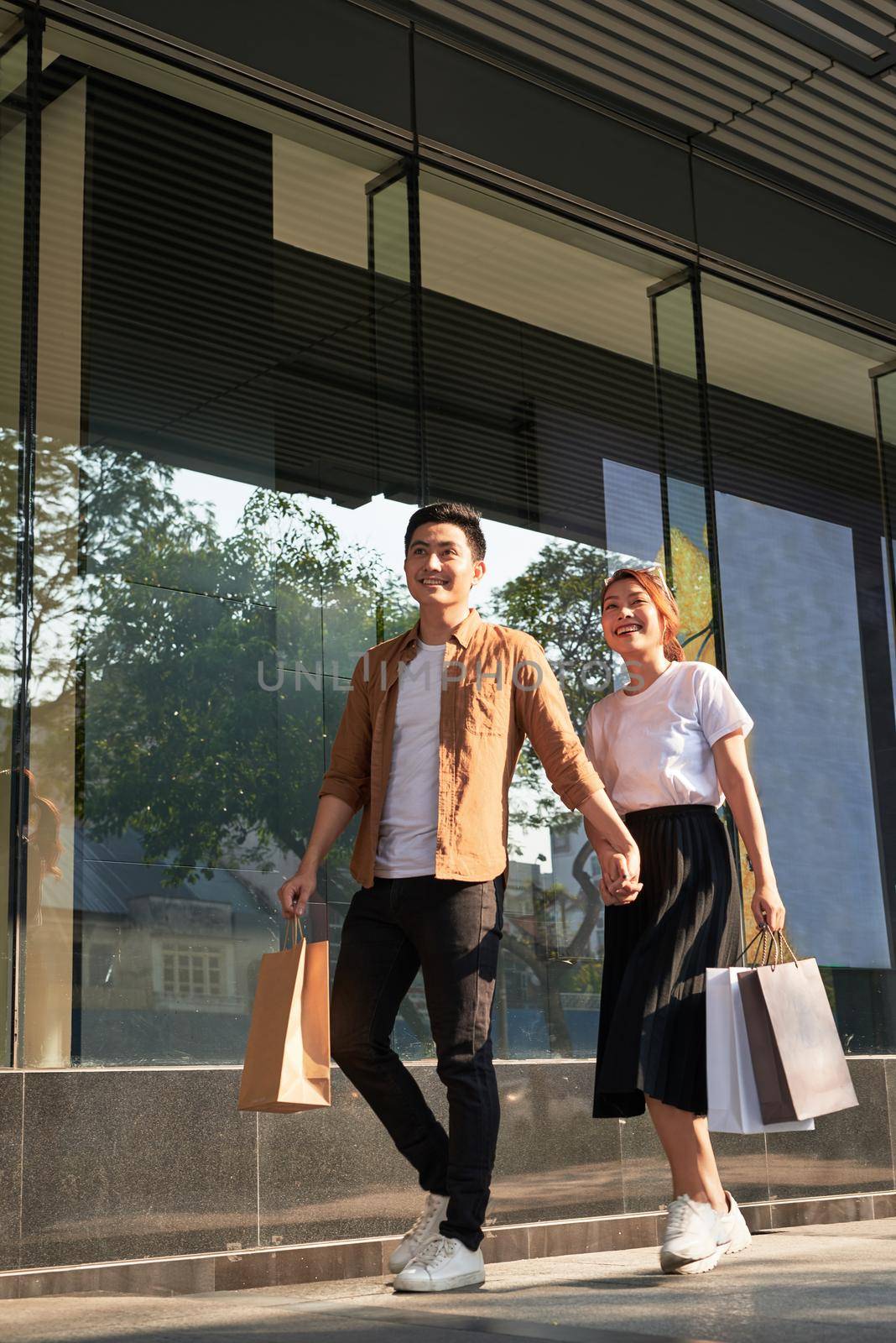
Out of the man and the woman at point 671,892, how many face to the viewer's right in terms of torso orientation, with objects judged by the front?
0

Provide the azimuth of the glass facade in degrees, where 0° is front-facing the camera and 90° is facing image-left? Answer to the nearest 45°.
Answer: approximately 315°

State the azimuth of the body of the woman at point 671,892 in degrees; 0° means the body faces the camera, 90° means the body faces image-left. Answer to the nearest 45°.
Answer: approximately 45°

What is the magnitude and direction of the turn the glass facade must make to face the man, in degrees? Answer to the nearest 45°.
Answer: approximately 45° to its right

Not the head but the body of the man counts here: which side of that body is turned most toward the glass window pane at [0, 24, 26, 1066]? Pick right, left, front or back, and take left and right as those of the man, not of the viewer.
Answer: right
